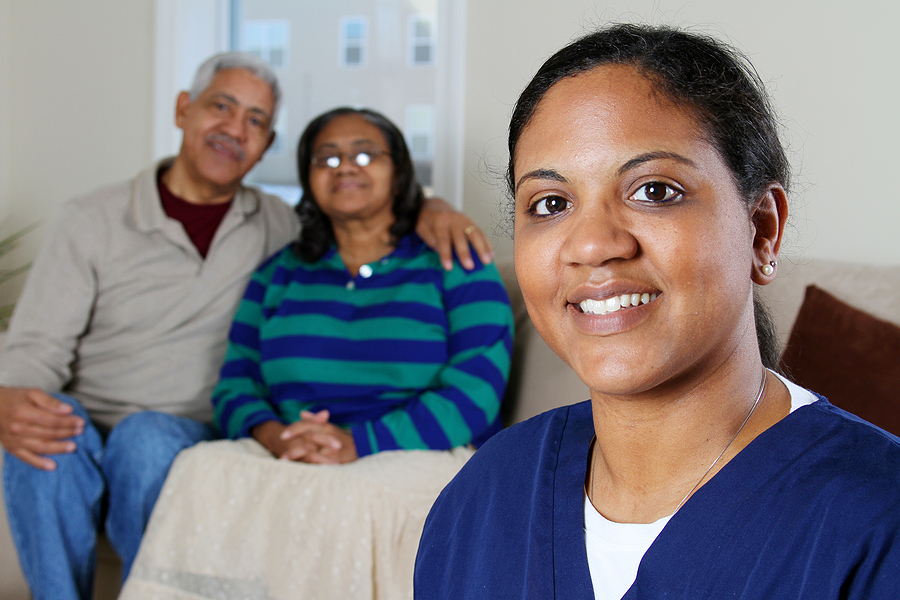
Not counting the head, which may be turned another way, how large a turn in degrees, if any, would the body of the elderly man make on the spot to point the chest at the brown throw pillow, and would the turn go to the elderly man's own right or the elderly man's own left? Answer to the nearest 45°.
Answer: approximately 45° to the elderly man's own left

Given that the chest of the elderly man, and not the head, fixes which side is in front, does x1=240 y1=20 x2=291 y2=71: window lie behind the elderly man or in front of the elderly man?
behind

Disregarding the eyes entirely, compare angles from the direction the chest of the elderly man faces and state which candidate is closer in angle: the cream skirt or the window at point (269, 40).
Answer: the cream skirt

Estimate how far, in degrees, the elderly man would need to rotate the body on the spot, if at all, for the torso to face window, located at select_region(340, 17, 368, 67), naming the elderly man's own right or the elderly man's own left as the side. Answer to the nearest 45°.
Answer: approximately 135° to the elderly man's own left

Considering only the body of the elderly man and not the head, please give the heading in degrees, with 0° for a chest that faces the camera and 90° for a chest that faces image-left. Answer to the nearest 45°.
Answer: approximately 0°

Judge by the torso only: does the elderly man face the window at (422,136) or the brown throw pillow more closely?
the brown throw pillow
